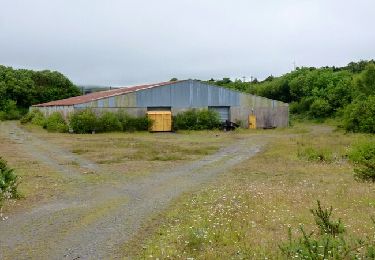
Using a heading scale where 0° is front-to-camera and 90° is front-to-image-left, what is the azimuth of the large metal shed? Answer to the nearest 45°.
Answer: approximately 0°

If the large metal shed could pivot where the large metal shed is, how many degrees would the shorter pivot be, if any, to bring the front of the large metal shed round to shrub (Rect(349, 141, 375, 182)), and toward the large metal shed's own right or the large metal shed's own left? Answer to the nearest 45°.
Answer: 0° — it already faces it

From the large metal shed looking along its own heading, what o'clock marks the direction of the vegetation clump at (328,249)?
The vegetation clump is roughly at 12 o'clock from the large metal shed.

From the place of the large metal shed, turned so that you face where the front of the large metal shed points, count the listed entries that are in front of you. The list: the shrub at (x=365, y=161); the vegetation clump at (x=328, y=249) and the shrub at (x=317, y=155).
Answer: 3

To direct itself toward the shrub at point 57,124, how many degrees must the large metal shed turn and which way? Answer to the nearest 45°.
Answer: approximately 90° to its right

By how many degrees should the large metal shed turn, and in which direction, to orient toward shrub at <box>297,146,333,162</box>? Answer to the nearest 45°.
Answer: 0° — it already faces it

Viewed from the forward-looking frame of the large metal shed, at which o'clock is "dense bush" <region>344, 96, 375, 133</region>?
The dense bush is roughly at 10 o'clock from the large metal shed.

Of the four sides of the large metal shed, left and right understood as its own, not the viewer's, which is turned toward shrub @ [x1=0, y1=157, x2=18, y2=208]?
front
